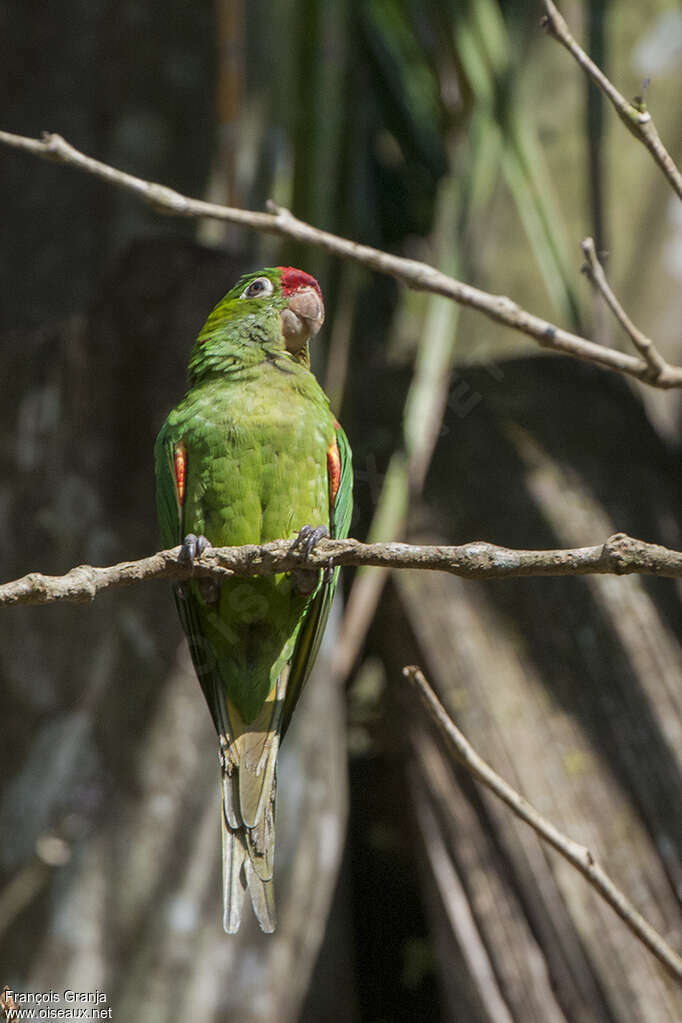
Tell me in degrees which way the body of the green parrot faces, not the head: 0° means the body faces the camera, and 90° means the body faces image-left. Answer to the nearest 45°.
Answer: approximately 0°

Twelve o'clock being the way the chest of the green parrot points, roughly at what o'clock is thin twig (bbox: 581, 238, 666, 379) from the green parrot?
The thin twig is roughly at 10 o'clock from the green parrot.
